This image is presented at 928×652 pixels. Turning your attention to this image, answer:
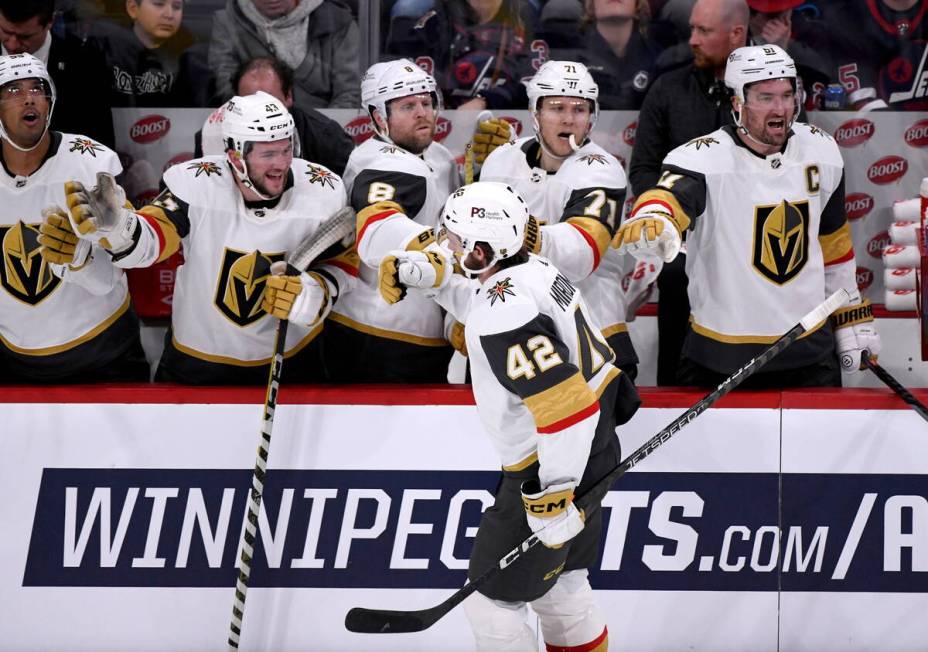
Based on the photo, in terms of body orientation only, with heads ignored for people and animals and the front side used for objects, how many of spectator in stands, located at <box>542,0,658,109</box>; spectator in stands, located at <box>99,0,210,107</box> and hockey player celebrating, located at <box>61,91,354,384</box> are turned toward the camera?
3

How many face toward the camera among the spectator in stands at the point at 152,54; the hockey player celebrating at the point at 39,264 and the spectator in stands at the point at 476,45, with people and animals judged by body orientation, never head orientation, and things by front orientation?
3

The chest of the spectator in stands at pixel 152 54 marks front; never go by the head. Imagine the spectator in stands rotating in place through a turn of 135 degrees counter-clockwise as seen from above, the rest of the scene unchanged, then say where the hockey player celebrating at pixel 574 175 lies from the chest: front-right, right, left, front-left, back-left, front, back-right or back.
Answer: right

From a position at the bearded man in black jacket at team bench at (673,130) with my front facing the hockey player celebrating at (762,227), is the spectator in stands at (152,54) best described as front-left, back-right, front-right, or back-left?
back-right

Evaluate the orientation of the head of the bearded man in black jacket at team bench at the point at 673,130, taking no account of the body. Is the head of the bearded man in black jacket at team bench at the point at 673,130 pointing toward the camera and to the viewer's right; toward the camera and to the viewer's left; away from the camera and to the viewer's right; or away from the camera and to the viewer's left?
toward the camera and to the viewer's left

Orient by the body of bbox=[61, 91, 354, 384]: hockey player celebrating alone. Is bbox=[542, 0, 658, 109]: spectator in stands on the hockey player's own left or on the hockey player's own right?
on the hockey player's own left

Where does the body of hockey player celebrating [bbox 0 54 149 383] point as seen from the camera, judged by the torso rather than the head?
toward the camera

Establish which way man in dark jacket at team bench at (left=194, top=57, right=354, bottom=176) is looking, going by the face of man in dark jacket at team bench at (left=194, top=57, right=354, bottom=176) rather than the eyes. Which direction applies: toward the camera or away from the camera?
toward the camera

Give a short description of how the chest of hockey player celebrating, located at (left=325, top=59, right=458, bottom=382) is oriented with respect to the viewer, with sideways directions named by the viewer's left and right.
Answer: facing the viewer and to the right of the viewer

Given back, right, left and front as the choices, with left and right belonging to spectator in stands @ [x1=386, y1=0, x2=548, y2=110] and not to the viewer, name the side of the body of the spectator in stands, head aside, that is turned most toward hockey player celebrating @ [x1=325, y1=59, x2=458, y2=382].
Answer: front

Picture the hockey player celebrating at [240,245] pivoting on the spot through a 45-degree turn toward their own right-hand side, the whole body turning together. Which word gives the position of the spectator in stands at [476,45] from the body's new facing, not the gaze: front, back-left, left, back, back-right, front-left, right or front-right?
back

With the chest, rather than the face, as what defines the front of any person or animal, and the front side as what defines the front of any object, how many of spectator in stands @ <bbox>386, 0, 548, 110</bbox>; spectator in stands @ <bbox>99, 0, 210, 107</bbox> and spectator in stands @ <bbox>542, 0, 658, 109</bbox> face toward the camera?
3

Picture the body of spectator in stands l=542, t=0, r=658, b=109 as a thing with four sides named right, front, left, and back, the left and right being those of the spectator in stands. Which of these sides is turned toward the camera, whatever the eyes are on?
front

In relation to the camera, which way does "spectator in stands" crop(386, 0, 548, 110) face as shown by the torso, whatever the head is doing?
toward the camera

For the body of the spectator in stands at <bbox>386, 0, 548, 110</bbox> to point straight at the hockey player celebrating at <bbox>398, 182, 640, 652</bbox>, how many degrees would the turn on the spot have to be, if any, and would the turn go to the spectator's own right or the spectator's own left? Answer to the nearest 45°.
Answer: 0° — they already face them

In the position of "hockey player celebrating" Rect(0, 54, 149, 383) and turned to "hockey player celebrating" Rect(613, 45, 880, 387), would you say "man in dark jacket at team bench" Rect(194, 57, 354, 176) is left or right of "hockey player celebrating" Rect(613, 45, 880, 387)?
left
